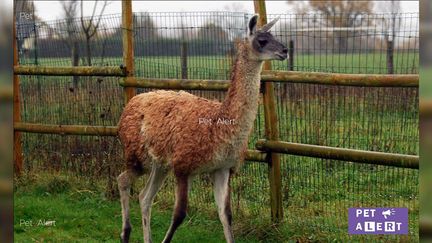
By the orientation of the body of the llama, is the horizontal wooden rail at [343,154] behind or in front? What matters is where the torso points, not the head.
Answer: in front

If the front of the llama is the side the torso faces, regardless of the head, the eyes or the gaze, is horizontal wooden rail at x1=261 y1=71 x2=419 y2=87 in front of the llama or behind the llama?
in front

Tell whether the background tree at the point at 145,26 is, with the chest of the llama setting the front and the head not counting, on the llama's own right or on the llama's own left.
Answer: on the llama's own left

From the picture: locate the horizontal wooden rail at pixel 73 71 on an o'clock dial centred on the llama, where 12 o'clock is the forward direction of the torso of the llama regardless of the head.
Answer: The horizontal wooden rail is roughly at 8 o'clock from the llama.

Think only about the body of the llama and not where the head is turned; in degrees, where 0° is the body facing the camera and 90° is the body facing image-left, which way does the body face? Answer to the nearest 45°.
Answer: approximately 270°

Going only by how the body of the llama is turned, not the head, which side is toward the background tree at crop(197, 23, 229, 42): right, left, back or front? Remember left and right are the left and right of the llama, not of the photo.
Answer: left

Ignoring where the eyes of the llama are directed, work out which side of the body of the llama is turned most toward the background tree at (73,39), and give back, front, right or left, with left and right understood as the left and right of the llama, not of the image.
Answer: left

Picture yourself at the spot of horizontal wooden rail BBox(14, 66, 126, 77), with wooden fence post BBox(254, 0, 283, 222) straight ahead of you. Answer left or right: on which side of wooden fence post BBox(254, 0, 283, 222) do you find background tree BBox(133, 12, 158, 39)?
left

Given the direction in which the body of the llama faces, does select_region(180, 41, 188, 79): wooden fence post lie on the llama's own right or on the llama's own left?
on the llama's own left

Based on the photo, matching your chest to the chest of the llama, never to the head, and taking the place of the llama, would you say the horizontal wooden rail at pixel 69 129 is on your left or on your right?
on your left

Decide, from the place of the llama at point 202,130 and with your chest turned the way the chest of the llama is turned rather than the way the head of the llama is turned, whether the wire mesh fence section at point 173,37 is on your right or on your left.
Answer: on your left

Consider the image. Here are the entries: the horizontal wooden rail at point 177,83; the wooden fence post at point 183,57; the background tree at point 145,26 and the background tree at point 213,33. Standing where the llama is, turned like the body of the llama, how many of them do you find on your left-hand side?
4
